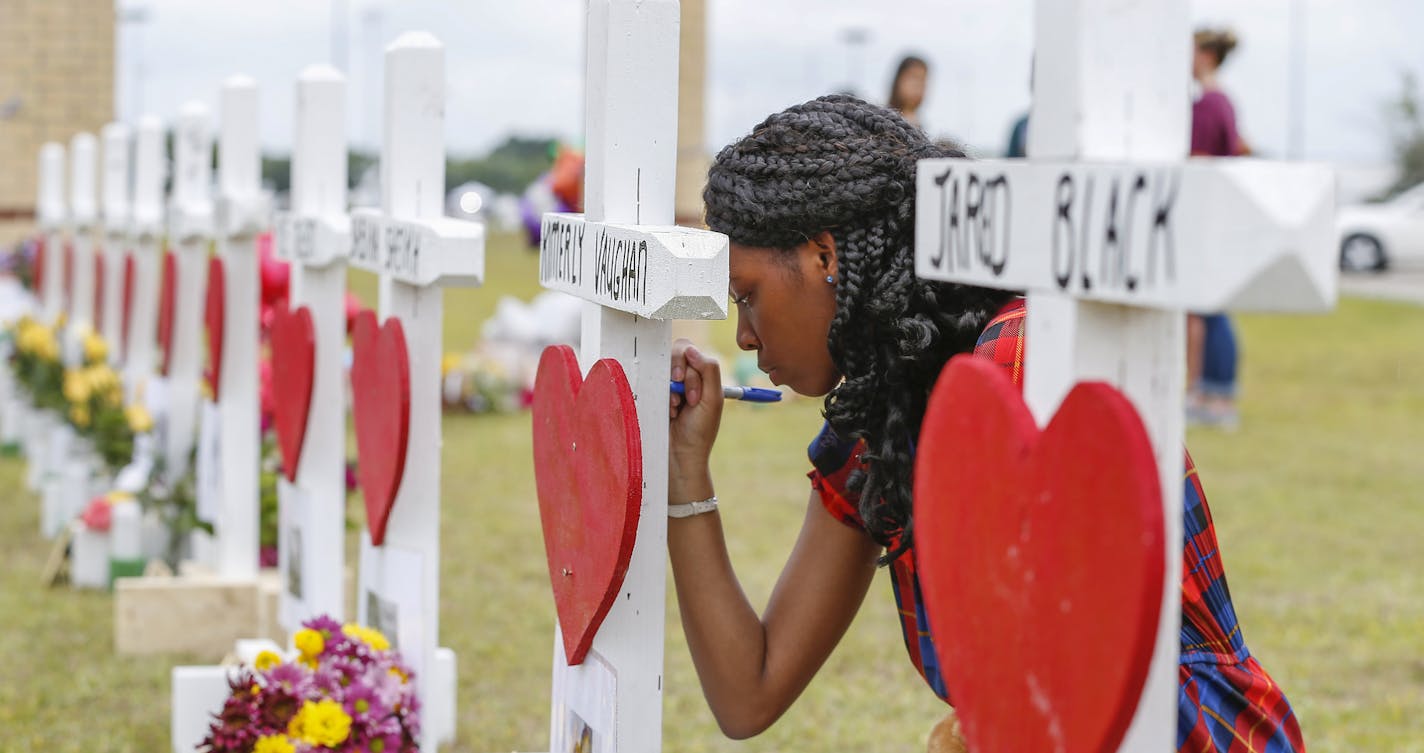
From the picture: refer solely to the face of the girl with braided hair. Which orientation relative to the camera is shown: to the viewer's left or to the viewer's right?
to the viewer's left

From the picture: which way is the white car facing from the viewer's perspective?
to the viewer's left

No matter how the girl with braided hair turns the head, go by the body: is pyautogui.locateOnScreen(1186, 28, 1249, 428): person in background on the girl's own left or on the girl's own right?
on the girl's own right

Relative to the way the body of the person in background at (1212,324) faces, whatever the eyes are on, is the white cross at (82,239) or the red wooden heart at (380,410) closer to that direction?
the white cross

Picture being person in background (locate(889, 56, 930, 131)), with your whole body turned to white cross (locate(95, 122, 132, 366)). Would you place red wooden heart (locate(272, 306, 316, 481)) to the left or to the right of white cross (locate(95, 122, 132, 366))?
left

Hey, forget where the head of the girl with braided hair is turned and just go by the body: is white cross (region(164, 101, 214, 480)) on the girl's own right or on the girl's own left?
on the girl's own right

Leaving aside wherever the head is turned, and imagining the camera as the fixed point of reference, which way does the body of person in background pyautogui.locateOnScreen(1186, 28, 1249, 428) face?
to the viewer's left

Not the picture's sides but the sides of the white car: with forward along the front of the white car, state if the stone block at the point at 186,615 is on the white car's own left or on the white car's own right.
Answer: on the white car's own left

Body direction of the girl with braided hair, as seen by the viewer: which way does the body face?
to the viewer's left

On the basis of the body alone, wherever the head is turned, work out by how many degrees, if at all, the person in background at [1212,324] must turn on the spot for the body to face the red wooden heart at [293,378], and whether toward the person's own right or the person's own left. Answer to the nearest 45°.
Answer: approximately 90° to the person's own left
